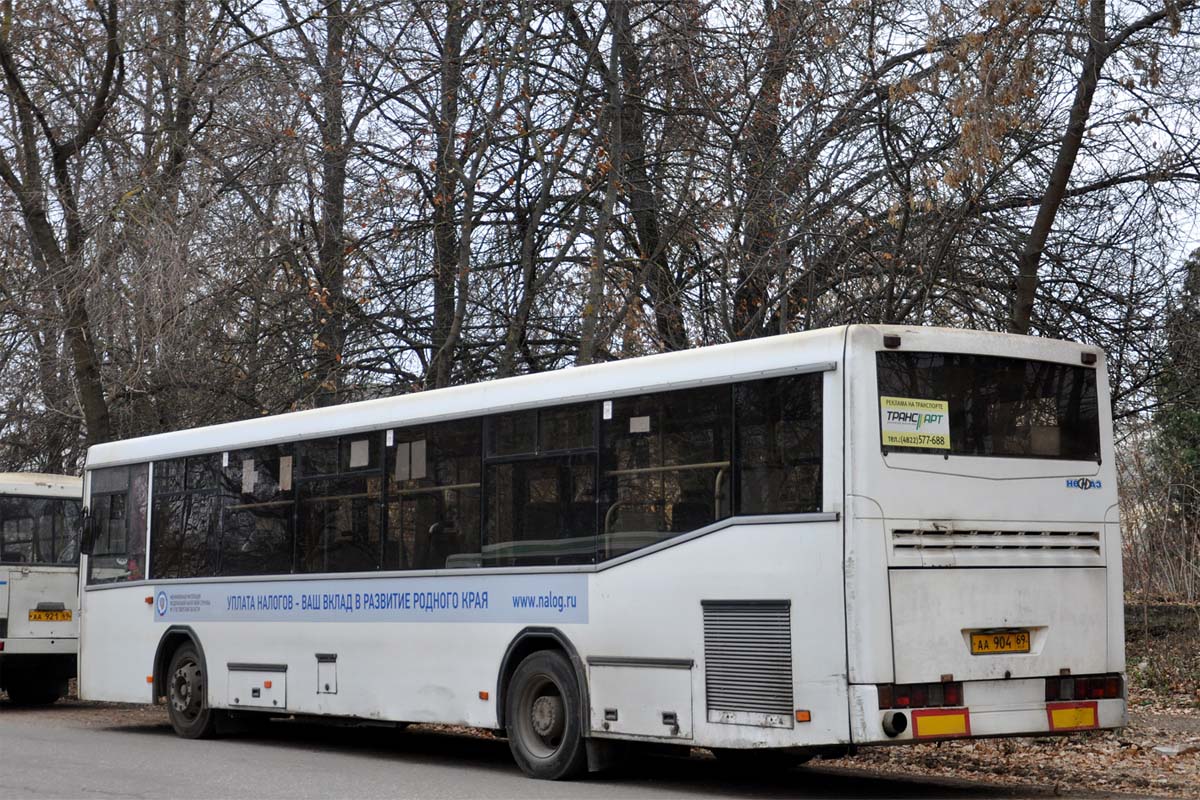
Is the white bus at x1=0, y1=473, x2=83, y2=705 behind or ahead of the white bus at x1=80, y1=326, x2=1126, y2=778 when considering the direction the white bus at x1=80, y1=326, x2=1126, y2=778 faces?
ahead

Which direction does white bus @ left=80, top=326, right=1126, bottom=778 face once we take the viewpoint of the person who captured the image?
facing away from the viewer and to the left of the viewer
